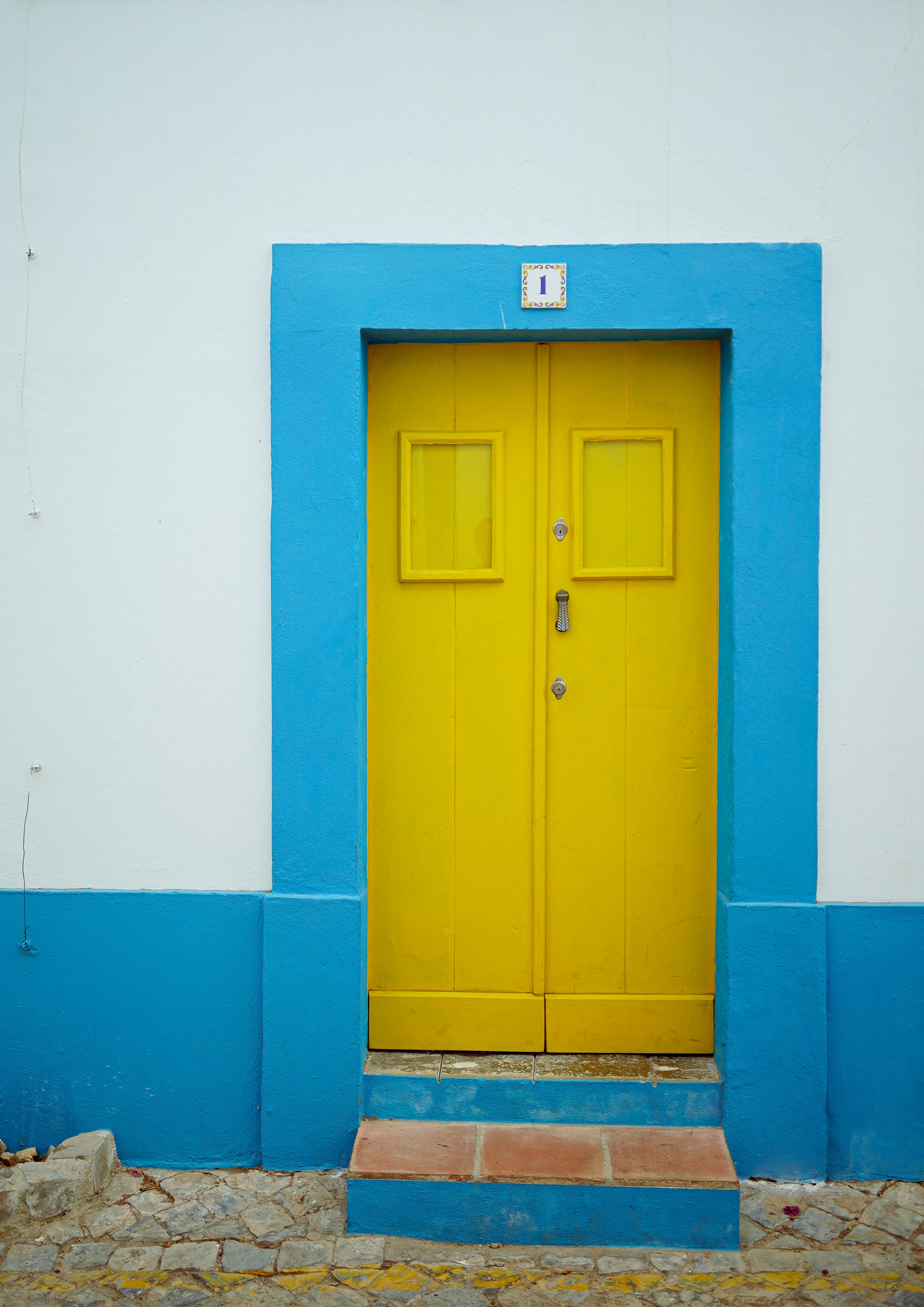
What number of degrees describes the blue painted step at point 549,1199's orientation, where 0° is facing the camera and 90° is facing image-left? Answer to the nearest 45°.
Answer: approximately 0°

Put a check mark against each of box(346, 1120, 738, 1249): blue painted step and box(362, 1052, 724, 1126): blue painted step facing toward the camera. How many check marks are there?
2

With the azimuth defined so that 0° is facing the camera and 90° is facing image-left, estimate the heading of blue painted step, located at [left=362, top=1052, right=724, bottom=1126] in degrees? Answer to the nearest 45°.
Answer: approximately 0°

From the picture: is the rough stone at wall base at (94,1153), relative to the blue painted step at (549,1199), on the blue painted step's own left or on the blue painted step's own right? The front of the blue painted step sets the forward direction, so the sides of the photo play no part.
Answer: on the blue painted step's own right

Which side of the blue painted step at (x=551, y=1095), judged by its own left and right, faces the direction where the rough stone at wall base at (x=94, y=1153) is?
right

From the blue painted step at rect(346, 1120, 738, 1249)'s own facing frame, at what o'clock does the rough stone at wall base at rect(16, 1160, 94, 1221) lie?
The rough stone at wall base is roughly at 3 o'clock from the blue painted step.
